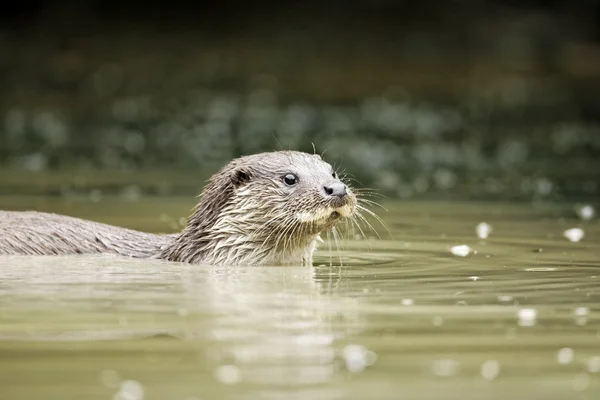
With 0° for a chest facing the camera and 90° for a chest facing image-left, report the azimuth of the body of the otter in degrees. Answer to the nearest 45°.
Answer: approximately 270°

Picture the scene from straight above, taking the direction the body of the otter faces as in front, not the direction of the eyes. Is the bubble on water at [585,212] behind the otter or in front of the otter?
in front

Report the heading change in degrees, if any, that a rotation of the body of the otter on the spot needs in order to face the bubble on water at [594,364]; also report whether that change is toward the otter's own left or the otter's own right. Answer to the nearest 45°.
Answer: approximately 45° to the otter's own right

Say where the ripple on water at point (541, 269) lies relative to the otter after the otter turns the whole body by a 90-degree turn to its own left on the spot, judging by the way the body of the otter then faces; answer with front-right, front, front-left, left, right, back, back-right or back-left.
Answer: right

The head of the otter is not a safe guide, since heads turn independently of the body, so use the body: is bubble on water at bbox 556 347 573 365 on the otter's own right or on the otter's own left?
on the otter's own right

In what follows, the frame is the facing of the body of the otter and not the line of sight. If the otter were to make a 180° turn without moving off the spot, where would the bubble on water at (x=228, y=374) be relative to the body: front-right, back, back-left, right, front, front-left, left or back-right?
left

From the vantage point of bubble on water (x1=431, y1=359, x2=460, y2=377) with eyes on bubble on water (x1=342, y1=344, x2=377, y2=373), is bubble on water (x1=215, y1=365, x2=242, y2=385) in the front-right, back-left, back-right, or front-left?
front-left

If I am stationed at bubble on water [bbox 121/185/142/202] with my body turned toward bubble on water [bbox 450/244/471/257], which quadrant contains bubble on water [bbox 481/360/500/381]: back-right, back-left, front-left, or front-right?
front-right

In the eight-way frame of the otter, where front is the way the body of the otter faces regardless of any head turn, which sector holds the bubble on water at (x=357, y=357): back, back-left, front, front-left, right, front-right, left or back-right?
right

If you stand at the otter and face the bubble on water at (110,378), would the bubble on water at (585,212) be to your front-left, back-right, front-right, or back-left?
back-left

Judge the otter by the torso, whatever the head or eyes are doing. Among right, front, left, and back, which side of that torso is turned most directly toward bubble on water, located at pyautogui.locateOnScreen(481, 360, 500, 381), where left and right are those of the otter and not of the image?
right

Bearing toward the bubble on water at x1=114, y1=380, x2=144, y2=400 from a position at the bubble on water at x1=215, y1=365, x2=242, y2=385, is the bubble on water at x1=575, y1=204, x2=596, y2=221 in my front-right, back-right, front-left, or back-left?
back-right

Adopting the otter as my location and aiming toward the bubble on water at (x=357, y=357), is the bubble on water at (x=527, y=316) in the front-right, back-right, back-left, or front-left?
front-left

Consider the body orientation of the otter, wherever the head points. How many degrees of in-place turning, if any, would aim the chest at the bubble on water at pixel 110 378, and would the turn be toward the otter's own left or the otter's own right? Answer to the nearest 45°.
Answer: approximately 90° to the otter's own right
